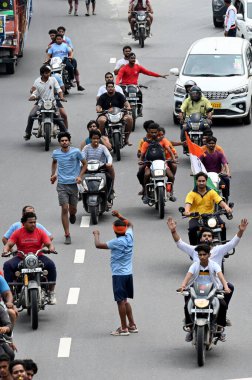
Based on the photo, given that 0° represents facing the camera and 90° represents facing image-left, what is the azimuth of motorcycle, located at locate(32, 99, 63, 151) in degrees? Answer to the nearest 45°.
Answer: approximately 0°

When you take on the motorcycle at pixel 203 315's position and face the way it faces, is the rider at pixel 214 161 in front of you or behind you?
behind

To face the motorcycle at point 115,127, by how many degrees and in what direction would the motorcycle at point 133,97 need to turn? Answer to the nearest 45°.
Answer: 0° — it already faces it

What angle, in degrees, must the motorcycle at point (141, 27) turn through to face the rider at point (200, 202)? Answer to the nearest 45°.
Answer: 0° — it already faces them

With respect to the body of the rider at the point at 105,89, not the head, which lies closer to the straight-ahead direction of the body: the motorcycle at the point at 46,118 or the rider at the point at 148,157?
the rider

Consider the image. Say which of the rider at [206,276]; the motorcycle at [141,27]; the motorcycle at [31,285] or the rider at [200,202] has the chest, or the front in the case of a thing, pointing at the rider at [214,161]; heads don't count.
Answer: the motorcycle at [141,27]

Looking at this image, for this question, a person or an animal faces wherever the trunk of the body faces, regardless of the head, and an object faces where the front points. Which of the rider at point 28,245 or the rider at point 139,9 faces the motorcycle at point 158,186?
the rider at point 139,9
